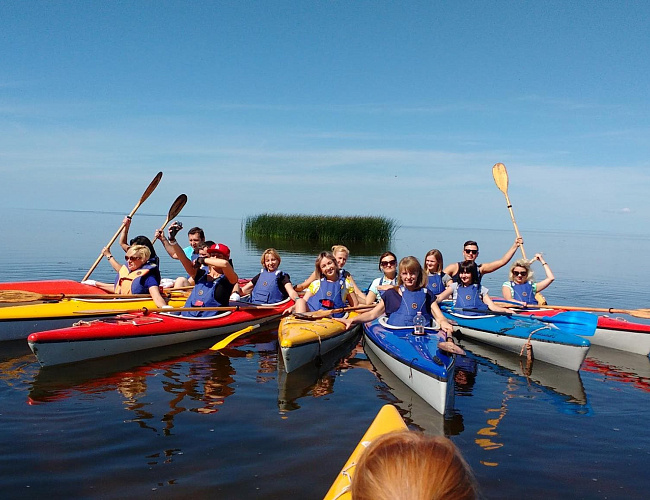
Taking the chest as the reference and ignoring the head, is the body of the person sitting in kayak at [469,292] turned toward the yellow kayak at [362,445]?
yes

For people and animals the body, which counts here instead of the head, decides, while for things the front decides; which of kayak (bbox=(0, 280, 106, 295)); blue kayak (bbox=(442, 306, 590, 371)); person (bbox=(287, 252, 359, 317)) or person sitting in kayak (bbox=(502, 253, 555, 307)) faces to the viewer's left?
the kayak

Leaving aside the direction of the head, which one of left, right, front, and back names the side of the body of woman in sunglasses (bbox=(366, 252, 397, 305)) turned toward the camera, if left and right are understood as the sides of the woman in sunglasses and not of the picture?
front

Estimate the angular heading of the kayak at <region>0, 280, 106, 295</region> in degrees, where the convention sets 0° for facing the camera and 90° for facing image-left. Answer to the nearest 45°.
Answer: approximately 90°

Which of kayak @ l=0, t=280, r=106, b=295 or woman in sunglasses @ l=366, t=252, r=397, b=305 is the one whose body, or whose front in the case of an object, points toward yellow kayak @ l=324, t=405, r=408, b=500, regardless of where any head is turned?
the woman in sunglasses

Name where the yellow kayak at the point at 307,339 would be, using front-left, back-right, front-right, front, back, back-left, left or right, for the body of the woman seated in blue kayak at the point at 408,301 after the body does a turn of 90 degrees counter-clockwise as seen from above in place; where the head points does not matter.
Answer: back

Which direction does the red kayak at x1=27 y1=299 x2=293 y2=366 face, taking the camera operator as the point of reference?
facing the viewer and to the left of the viewer

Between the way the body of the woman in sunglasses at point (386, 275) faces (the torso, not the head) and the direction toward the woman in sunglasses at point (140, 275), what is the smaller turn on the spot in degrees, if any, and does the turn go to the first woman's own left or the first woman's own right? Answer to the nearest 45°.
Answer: approximately 90° to the first woman's own right

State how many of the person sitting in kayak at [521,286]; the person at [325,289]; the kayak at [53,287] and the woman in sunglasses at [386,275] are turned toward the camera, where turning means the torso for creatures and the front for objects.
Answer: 3

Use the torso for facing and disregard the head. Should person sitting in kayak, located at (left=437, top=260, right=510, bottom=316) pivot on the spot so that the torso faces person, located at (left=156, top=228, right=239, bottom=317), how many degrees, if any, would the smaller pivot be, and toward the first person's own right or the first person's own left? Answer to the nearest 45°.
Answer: approximately 45° to the first person's own right
